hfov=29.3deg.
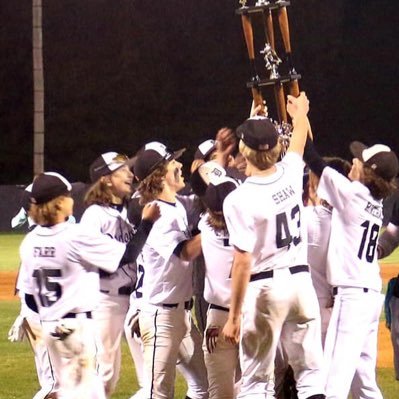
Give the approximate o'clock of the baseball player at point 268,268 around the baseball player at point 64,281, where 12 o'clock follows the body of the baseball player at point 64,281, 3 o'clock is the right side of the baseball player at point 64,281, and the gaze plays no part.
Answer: the baseball player at point 268,268 is roughly at 2 o'clock from the baseball player at point 64,281.

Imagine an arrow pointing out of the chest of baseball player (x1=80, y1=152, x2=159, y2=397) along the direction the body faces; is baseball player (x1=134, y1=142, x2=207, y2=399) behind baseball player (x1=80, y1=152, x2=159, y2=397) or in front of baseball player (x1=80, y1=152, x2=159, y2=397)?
in front

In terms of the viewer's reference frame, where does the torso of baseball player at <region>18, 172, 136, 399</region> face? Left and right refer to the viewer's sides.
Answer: facing away from the viewer and to the right of the viewer

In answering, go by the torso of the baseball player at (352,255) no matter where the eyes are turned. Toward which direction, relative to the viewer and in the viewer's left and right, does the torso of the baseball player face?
facing away from the viewer and to the left of the viewer

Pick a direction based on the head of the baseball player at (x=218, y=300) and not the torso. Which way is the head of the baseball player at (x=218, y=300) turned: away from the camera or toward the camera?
away from the camera

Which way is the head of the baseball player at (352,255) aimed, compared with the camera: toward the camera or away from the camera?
away from the camera

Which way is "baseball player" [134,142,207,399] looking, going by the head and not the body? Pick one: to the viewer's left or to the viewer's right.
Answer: to the viewer's right

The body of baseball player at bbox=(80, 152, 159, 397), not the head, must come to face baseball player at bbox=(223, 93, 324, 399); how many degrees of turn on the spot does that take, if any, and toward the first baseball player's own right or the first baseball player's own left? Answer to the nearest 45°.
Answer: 0° — they already face them

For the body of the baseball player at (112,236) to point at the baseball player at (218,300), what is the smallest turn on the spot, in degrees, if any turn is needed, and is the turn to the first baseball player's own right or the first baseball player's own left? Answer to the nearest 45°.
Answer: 0° — they already face them

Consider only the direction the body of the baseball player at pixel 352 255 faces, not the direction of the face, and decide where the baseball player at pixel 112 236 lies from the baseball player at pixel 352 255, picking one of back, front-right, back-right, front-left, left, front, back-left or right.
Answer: front-left

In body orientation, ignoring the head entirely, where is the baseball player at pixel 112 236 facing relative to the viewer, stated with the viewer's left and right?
facing the viewer and to the right of the viewer

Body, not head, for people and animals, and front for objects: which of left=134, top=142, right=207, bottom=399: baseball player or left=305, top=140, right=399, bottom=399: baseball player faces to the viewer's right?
left=134, top=142, right=207, bottom=399: baseball player
